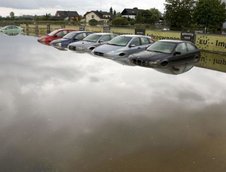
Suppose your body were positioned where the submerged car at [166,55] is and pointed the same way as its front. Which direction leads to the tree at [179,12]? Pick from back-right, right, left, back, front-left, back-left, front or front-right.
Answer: back-right

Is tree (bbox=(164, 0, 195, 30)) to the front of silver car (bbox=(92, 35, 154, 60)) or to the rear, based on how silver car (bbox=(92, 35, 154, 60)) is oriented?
to the rear

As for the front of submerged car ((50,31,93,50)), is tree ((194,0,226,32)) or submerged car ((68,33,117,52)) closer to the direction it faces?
the submerged car

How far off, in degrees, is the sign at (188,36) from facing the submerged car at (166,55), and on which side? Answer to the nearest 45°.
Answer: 0° — it already faces it

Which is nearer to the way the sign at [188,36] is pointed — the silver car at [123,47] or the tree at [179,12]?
the silver car

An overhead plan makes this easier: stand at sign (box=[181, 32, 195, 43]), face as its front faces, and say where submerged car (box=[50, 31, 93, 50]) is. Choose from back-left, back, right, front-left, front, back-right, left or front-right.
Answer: right

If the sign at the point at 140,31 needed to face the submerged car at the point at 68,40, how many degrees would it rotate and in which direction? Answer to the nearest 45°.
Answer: approximately 45° to its right

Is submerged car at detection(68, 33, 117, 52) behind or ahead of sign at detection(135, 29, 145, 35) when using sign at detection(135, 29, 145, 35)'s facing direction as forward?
ahead

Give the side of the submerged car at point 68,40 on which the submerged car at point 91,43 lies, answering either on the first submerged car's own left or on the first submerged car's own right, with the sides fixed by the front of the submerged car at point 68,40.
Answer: on the first submerged car's own left

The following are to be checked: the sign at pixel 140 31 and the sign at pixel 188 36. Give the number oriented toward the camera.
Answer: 2

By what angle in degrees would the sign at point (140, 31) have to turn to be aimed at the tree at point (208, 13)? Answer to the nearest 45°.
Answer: approximately 135° to its left

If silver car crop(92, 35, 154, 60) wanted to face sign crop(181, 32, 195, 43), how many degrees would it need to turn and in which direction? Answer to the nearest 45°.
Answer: approximately 180°

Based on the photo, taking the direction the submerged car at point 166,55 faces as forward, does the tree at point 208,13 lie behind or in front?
behind
